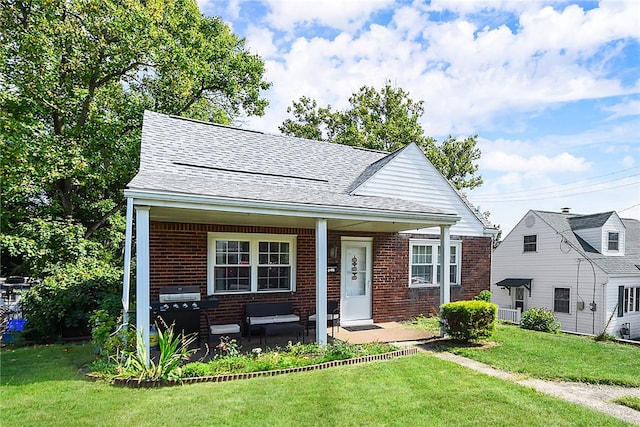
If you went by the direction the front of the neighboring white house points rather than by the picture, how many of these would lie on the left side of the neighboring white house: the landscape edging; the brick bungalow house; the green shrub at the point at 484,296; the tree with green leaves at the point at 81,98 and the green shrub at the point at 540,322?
0

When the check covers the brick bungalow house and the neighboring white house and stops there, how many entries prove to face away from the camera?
0

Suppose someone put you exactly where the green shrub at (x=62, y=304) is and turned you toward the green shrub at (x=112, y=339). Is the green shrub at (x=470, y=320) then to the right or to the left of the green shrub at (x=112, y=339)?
left

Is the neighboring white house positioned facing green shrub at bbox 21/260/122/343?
no

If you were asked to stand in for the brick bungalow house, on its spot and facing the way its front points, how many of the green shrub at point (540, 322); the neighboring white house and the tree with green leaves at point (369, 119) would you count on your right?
0

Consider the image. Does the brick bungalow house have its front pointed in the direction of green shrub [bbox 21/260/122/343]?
no

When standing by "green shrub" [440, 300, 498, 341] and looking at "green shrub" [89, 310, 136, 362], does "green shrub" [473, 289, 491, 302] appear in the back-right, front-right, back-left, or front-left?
back-right

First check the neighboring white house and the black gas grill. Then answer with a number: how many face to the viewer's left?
0

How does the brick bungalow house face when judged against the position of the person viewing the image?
facing the viewer and to the right of the viewer

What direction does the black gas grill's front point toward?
toward the camera

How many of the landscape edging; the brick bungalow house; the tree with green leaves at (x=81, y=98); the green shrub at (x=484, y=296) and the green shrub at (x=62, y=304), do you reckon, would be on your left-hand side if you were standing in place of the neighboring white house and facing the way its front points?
0

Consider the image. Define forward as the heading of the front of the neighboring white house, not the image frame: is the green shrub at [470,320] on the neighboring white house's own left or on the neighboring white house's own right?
on the neighboring white house's own right
